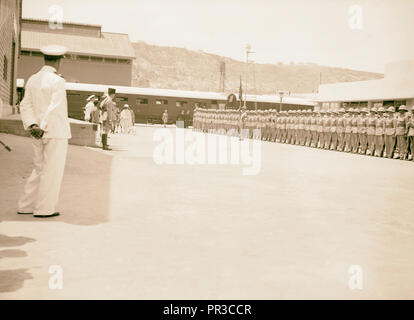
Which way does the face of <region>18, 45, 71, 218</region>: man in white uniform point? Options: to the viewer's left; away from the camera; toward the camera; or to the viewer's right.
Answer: away from the camera

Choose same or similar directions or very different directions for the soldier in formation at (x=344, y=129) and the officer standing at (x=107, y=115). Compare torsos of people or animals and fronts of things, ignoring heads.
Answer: very different directions

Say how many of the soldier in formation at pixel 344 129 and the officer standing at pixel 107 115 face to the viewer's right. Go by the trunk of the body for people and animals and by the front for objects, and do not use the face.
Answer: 1

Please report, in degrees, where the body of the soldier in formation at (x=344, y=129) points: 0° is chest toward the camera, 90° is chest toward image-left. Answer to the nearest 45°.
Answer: approximately 45°

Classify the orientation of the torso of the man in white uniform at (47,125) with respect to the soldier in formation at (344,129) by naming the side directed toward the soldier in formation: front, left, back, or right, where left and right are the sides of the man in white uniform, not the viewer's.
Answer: front

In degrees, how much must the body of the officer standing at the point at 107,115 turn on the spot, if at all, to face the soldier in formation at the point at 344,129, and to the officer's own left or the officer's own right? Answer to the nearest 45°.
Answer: approximately 45° to the officer's own left

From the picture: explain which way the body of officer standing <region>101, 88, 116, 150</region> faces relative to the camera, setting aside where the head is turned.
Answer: to the viewer's right

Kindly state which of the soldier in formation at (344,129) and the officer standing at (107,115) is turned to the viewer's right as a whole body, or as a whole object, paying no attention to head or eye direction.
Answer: the officer standing

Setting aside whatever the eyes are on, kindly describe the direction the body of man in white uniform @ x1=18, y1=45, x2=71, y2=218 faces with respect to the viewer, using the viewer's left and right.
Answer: facing away from the viewer and to the right of the viewer

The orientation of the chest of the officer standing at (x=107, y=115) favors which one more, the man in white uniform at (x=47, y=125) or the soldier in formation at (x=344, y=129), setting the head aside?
the soldier in formation

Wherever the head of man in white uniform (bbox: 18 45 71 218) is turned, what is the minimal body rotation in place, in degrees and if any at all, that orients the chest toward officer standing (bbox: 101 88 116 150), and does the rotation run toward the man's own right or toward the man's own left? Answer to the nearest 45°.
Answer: approximately 45° to the man's own left

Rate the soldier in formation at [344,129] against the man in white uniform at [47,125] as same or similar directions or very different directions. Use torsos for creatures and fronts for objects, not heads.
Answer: very different directions

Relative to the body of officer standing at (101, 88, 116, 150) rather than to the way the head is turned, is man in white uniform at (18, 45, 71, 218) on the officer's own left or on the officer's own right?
on the officer's own right

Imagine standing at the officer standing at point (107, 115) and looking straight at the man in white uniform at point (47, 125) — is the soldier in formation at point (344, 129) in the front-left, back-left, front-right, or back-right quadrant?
back-left
